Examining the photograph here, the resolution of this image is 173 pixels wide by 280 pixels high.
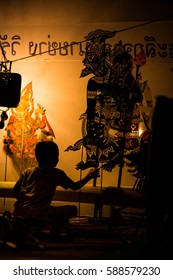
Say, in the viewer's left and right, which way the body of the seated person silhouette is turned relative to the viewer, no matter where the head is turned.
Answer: facing away from the viewer and to the right of the viewer

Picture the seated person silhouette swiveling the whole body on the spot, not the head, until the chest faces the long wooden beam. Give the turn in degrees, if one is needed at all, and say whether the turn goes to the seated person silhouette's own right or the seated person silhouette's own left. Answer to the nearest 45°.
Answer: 0° — they already face it
